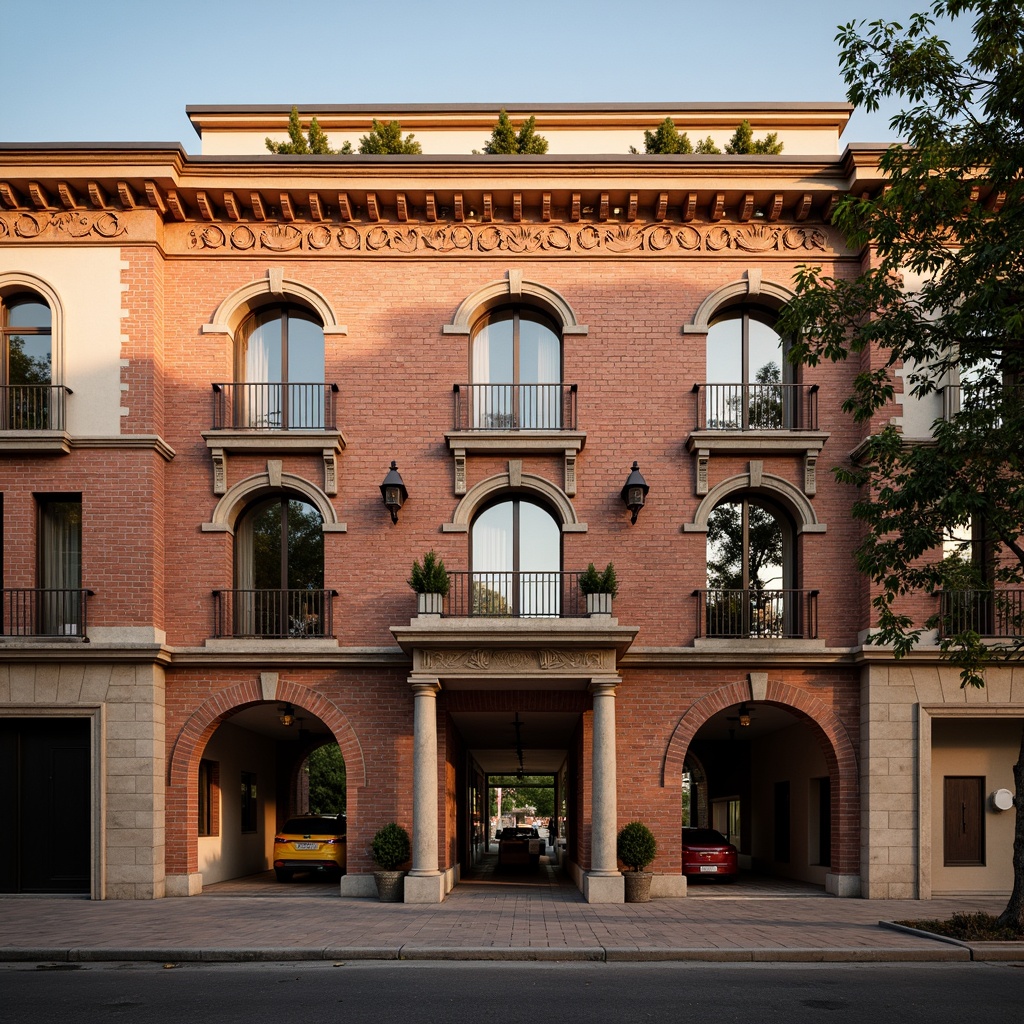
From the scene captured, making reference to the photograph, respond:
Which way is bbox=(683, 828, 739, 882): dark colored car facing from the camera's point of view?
away from the camera
